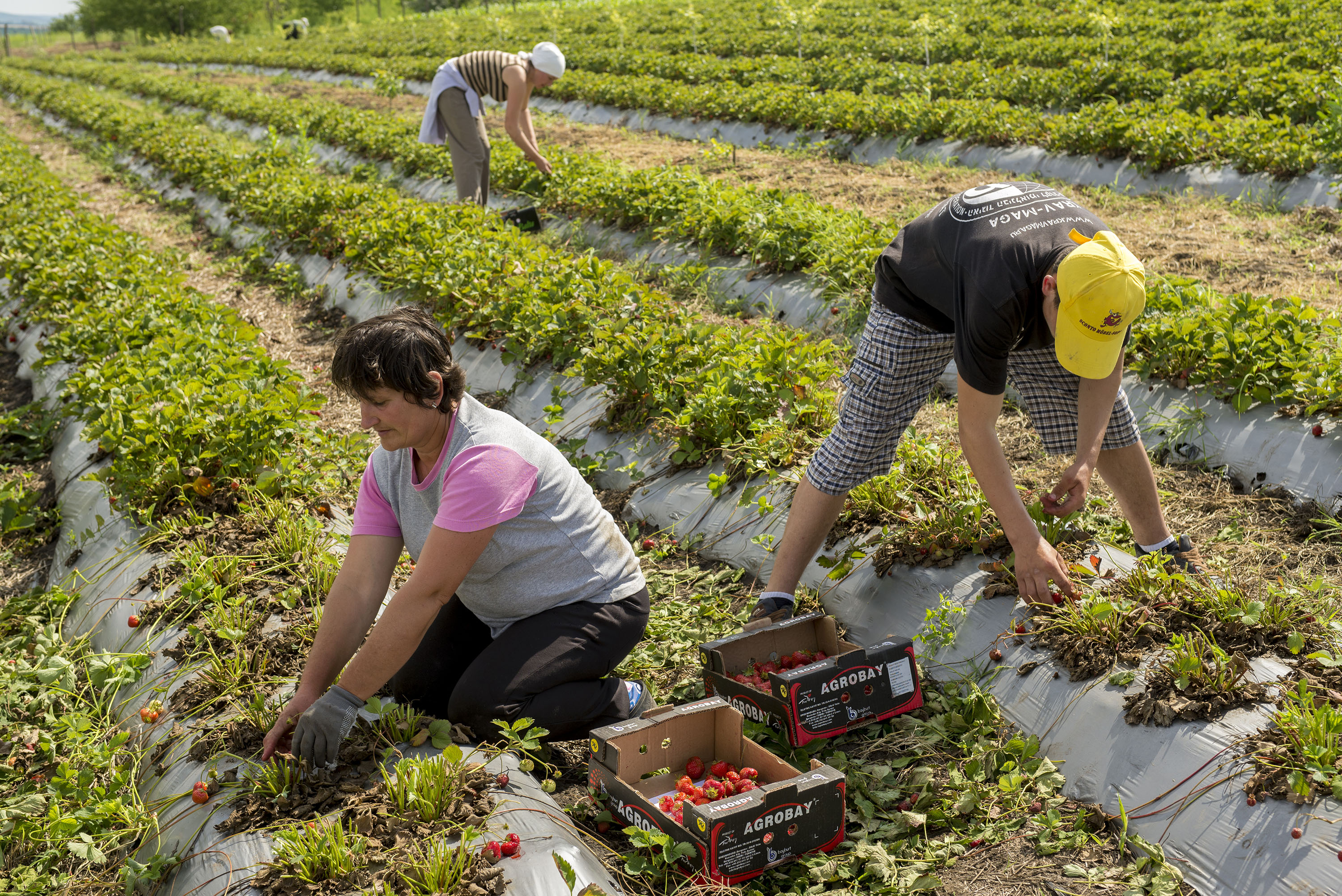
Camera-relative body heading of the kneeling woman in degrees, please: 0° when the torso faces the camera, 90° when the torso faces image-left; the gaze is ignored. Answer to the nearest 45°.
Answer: approximately 45°

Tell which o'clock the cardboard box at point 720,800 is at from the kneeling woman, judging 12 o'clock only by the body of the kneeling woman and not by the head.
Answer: The cardboard box is roughly at 9 o'clock from the kneeling woman.

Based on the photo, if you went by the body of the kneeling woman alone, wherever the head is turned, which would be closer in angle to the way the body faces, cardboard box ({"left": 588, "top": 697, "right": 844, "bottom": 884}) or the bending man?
the cardboard box

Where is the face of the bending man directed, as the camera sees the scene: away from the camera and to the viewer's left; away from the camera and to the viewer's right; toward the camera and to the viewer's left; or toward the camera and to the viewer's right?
toward the camera and to the viewer's right
